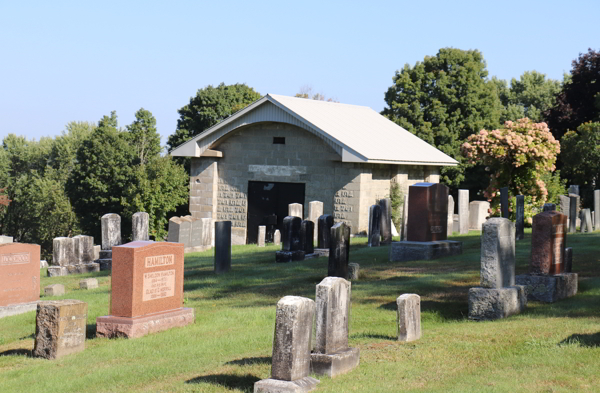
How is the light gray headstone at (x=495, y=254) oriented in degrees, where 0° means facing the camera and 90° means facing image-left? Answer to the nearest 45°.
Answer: approximately 315°

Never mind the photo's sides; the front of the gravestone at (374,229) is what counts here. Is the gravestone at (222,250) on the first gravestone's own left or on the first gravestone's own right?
on the first gravestone's own right

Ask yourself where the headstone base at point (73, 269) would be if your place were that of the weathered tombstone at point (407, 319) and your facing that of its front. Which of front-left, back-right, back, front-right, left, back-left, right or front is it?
back

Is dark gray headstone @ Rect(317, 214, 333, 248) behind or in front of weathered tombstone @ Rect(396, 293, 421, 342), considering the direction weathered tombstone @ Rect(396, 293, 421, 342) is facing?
behind

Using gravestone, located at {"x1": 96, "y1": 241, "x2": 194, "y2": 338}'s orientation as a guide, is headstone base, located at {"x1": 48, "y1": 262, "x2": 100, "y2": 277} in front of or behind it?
behind

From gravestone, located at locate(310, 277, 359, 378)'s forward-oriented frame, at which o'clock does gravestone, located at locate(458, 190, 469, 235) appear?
gravestone, located at locate(458, 190, 469, 235) is roughly at 8 o'clock from gravestone, located at locate(310, 277, 359, 378).

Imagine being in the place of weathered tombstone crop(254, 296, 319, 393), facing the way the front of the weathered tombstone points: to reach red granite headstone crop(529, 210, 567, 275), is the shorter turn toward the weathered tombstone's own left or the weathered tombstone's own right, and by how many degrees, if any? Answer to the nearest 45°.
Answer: approximately 90° to the weathered tombstone's own left
